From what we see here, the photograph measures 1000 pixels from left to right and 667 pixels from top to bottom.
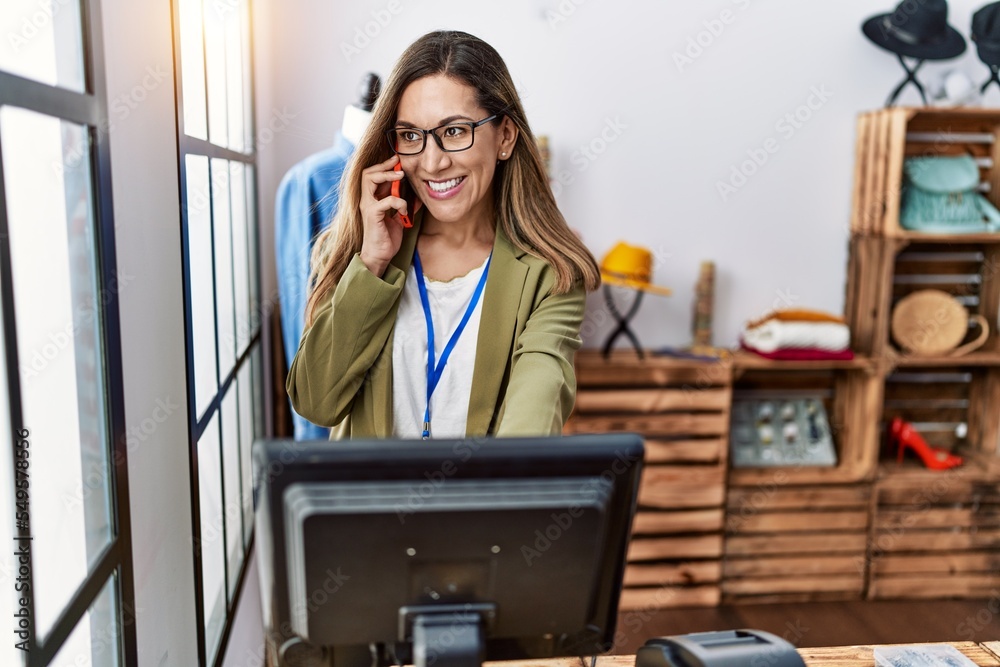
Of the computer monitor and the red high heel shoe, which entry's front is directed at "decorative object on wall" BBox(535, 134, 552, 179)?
the computer monitor

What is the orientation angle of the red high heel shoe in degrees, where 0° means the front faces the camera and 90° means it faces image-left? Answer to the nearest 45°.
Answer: approximately 270°

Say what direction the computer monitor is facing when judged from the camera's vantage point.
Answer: facing away from the viewer

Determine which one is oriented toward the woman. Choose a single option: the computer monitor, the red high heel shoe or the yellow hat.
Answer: the computer monitor

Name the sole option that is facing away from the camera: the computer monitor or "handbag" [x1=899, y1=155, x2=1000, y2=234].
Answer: the computer monitor

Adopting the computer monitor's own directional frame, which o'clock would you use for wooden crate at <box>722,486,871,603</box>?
The wooden crate is roughly at 1 o'clock from the computer monitor.

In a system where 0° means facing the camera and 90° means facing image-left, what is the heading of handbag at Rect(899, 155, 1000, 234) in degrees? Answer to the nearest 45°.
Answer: approximately 0°
